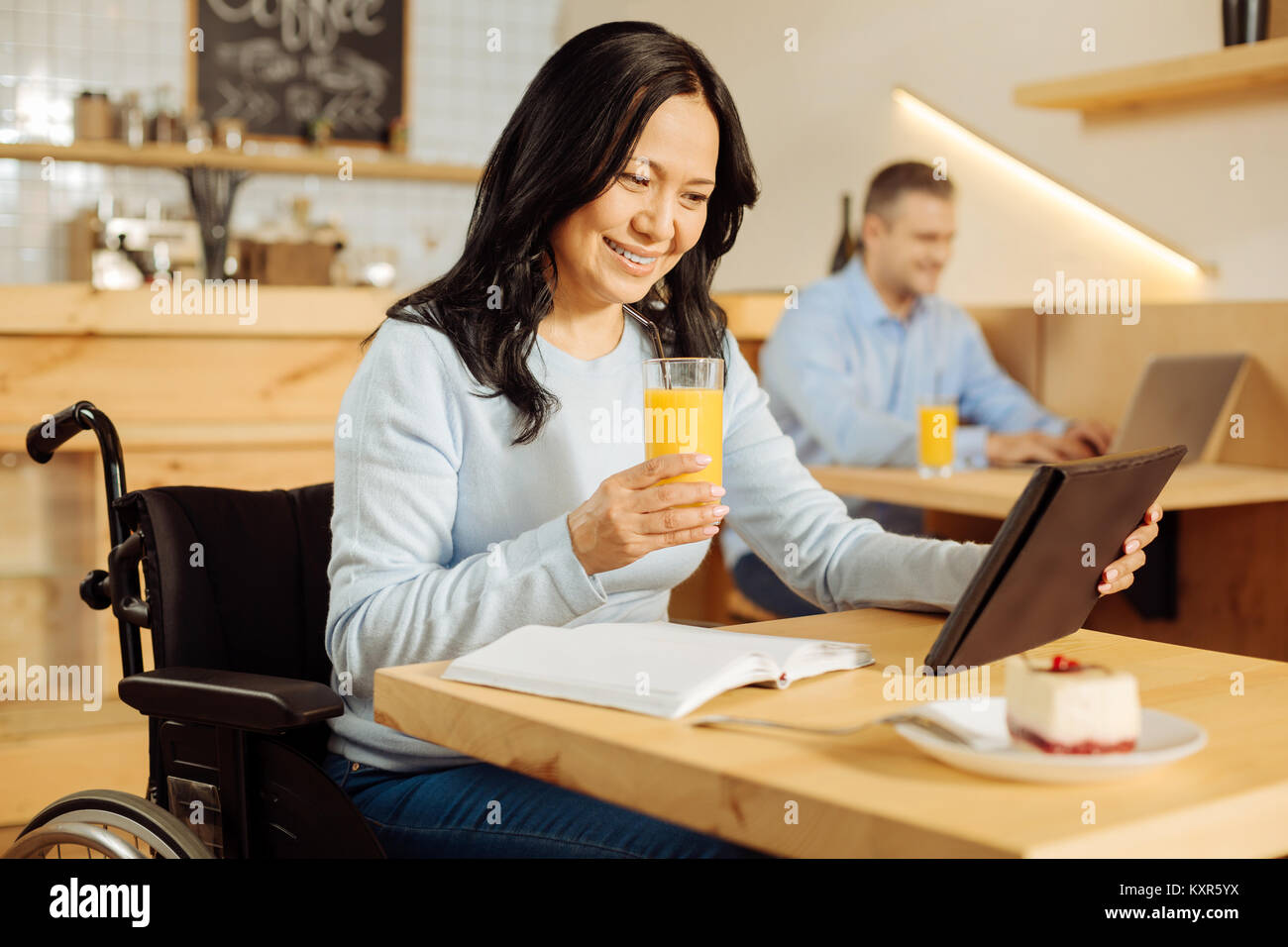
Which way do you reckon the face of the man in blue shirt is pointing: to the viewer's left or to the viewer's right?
to the viewer's right

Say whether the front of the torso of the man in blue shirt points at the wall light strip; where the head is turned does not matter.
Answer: no

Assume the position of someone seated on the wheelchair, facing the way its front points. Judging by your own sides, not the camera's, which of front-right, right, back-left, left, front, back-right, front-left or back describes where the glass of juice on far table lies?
left

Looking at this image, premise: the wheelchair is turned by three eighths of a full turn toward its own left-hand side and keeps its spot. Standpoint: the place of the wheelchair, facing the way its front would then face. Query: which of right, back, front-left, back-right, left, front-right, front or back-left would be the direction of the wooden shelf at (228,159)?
front

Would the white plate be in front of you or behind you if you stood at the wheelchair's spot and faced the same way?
in front

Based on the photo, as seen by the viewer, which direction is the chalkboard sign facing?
toward the camera

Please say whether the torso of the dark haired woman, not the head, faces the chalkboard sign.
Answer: no

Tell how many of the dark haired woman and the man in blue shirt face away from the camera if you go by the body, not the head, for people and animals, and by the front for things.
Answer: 0

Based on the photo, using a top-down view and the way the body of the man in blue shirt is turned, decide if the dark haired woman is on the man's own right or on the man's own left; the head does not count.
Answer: on the man's own right

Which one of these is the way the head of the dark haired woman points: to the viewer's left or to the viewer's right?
to the viewer's right

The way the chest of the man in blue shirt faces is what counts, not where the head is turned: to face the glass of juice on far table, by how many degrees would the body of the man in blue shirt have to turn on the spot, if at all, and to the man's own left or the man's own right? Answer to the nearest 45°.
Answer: approximately 45° to the man's own right

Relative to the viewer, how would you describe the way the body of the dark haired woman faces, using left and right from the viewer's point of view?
facing the viewer and to the right of the viewer

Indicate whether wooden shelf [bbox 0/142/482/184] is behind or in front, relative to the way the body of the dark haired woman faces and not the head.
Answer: behind

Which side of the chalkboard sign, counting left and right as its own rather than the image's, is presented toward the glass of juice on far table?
front

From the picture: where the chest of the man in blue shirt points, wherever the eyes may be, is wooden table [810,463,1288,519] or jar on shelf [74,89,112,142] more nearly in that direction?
the wooden table

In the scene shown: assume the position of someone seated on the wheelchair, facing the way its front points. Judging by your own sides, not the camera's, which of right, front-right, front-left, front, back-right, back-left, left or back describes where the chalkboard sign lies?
back-left

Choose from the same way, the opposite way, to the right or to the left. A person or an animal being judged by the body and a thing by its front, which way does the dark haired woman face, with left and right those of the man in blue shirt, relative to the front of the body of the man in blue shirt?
the same way
